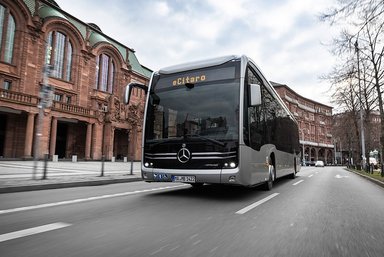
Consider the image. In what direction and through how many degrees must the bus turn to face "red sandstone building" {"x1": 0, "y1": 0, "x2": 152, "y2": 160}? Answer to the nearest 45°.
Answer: approximately 90° to its right

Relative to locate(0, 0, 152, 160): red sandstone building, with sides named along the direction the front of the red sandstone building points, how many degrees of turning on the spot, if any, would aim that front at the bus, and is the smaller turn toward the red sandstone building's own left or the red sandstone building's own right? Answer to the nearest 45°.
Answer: approximately 45° to the red sandstone building's own right

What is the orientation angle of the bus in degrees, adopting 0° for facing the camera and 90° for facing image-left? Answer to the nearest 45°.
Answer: approximately 45°

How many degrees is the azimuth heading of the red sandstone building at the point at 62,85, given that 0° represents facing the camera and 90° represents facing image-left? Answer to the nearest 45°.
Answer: approximately 315°
